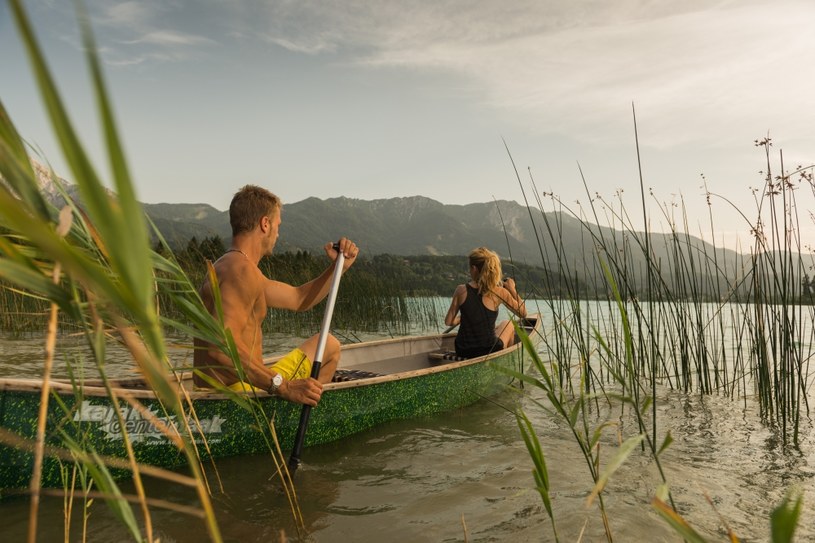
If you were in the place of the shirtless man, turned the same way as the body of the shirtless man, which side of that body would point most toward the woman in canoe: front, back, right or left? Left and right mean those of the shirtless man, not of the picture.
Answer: front

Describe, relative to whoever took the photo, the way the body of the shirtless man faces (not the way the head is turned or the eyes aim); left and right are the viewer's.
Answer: facing away from the viewer and to the right of the viewer
